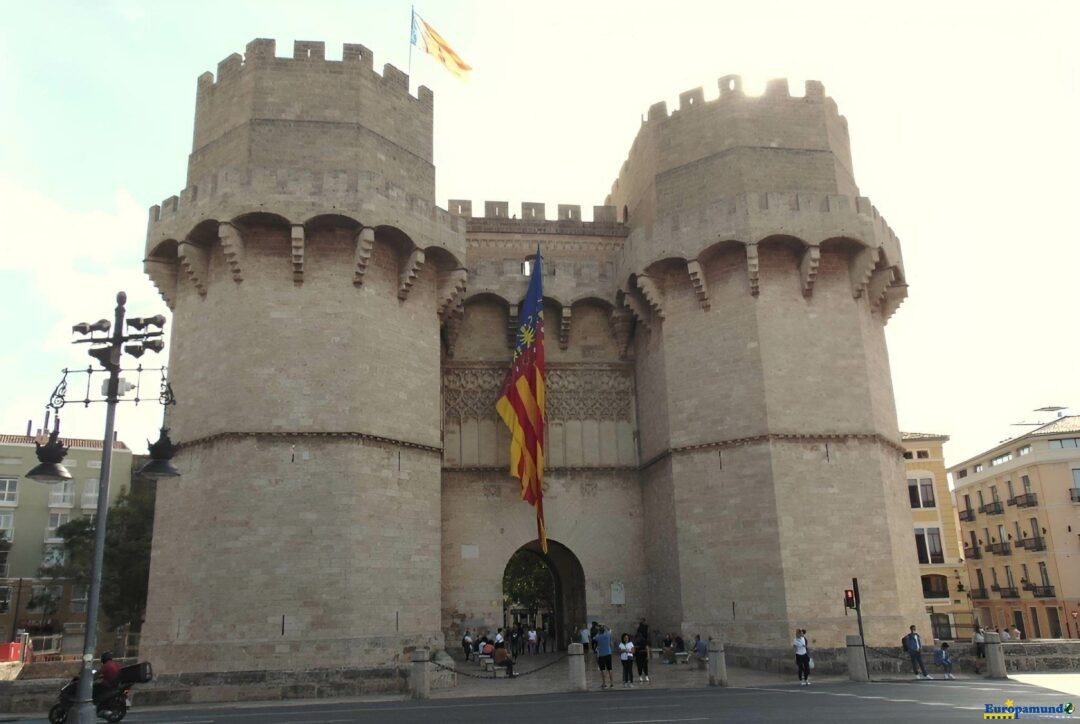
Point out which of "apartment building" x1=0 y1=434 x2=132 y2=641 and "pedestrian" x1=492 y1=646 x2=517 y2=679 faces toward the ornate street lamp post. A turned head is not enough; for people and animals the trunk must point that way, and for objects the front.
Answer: the apartment building

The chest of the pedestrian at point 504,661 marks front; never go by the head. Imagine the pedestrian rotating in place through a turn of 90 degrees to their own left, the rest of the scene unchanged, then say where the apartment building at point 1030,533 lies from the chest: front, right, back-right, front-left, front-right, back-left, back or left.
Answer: front-right

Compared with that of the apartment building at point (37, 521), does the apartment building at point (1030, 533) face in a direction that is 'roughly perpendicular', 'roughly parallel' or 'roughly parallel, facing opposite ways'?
roughly perpendicular

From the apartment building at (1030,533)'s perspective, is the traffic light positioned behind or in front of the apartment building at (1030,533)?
in front

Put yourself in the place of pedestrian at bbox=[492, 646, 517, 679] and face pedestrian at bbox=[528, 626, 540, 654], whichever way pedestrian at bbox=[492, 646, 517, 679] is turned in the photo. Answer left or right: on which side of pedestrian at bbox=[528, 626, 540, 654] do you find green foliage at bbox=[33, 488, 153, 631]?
left

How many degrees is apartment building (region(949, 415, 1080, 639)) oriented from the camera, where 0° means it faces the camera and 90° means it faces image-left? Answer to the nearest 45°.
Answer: approximately 45°

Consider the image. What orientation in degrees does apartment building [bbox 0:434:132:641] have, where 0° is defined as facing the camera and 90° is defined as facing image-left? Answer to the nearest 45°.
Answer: approximately 0°
